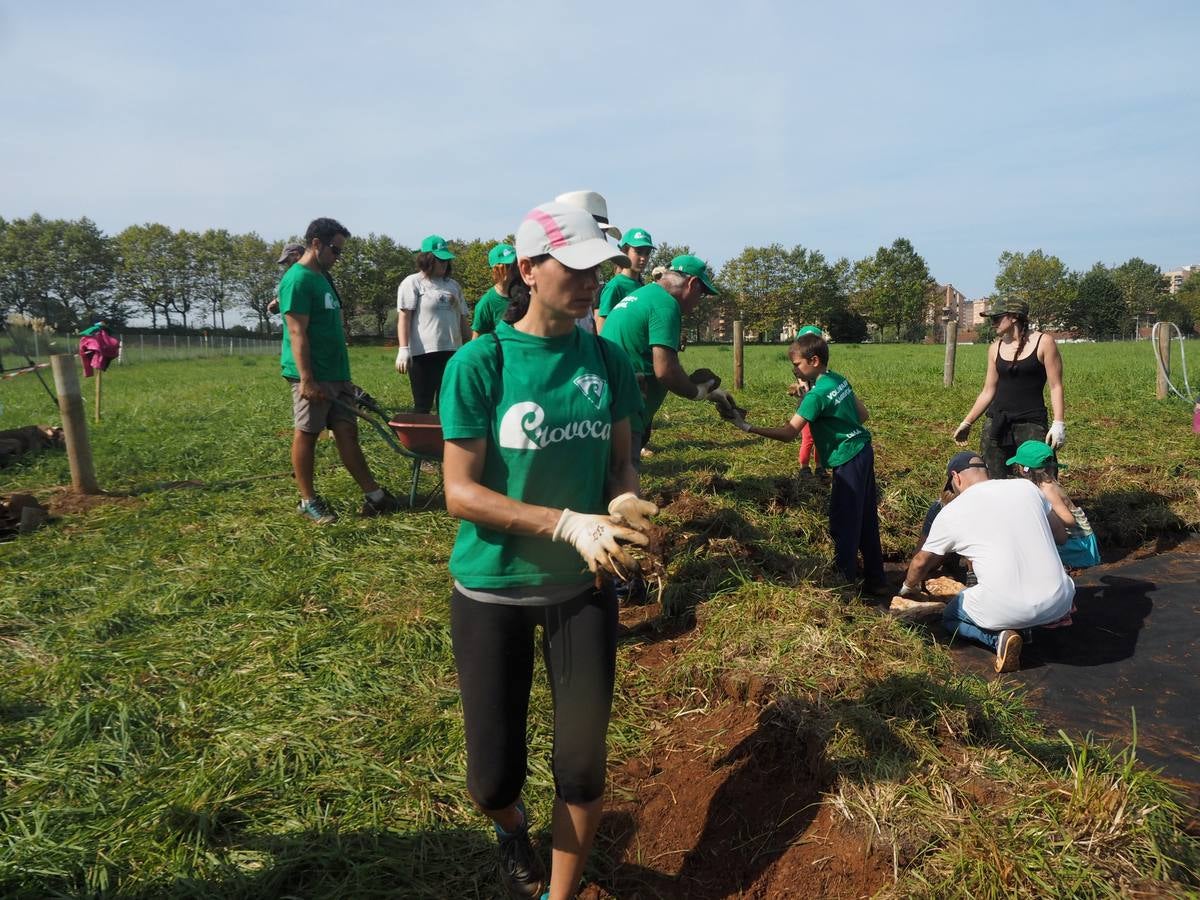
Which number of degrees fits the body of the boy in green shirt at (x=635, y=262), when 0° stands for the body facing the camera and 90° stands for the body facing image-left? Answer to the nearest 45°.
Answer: approximately 315°

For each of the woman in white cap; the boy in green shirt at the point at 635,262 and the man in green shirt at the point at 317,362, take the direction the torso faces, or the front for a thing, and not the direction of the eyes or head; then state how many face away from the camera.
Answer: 0

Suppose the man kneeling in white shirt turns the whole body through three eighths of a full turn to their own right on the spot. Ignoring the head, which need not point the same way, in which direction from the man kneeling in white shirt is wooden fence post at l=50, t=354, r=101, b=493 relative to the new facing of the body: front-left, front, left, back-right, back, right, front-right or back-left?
back

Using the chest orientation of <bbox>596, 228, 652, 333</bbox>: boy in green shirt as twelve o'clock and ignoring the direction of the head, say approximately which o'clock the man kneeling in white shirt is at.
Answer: The man kneeling in white shirt is roughly at 12 o'clock from the boy in green shirt.

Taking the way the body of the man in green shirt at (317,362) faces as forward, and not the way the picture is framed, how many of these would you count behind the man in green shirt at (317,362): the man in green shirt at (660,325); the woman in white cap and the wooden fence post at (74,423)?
1

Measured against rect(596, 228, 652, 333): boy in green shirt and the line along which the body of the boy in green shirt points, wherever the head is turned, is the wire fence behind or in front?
behind

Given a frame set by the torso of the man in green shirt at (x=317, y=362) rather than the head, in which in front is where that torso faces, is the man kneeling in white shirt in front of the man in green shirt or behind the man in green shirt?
in front

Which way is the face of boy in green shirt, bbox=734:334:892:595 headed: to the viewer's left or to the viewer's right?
to the viewer's left

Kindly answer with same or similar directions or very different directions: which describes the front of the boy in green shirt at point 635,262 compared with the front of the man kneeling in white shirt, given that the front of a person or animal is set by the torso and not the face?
very different directions

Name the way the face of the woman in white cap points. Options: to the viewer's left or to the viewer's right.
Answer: to the viewer's right

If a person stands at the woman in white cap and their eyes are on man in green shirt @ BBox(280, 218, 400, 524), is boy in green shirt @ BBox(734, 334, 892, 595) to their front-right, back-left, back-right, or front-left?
front-right

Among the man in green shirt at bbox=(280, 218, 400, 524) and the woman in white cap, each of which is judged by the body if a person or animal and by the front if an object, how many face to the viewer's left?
0
